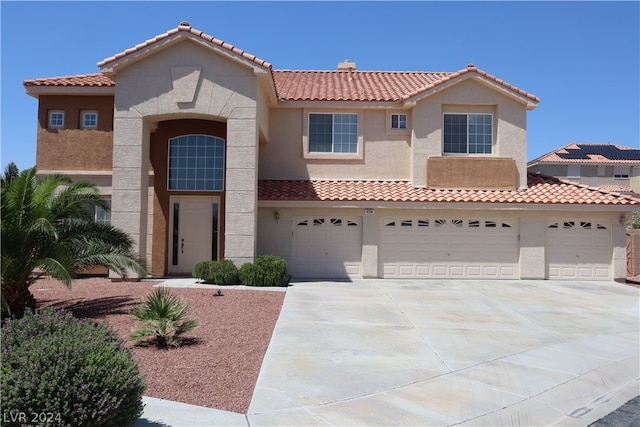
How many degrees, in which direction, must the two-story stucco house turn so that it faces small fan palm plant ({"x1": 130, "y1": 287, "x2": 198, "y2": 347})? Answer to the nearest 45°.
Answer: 0° — it already faces it

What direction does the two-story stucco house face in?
toward the camera

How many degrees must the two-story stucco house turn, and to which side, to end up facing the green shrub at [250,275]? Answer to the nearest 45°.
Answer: approximately 45° to its right

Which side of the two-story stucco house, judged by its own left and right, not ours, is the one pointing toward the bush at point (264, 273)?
front

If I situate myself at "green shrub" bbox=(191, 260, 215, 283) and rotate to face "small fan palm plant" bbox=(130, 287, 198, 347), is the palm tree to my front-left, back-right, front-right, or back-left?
front-right

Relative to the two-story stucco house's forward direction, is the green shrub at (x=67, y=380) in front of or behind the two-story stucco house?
in front

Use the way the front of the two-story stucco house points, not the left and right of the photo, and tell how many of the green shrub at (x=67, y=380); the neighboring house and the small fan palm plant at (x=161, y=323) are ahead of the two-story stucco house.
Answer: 2

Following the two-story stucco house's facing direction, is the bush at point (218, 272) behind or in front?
in front

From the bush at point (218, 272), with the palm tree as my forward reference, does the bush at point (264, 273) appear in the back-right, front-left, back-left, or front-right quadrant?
back-left
